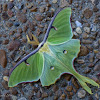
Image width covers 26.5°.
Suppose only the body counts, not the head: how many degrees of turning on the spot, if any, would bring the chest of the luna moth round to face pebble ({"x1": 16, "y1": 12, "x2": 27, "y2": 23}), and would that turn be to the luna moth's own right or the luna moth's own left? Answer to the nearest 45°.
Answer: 0° — it already faces it

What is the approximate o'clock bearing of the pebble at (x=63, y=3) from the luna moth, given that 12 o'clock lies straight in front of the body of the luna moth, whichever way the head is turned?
The pebble is roughly at 2 o'clock from the luna moth.

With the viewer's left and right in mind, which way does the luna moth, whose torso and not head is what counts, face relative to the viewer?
facing away from the viewer and to the left of the viewer

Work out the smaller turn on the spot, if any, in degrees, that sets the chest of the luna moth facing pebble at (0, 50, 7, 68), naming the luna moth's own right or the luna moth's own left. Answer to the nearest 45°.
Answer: approximately 45° to the luna moth's own left

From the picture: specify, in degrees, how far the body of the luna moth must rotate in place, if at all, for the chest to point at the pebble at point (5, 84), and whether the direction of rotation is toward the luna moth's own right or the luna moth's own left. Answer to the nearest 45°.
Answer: approximately 45° to the luna moth's own left

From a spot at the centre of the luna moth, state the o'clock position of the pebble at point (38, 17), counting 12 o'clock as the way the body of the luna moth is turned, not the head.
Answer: The pebble is roughly at 1 o'clock from the luna moth.
